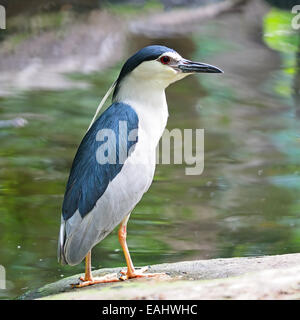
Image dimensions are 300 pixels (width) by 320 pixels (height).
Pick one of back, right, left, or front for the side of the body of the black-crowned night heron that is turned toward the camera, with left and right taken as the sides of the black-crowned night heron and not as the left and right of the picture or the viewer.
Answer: right
